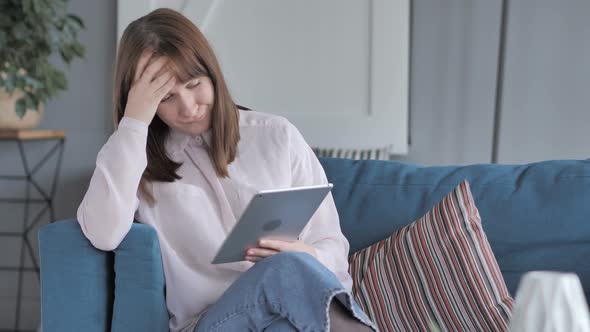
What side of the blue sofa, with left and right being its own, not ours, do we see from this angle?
front

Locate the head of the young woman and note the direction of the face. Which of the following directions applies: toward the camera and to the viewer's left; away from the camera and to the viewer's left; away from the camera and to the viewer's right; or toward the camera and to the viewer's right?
toward the camera and to the viewer's right

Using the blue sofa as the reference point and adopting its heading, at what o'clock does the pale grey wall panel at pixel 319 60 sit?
The pale grey wall panel is roughly at 6 o'clock from the blue sofa.

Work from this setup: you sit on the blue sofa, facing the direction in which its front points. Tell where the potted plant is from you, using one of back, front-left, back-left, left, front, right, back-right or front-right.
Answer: back-right

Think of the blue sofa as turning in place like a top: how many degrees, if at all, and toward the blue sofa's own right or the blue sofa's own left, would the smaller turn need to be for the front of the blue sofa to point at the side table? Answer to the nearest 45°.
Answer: approximately 135° to the blue sofa's own right
